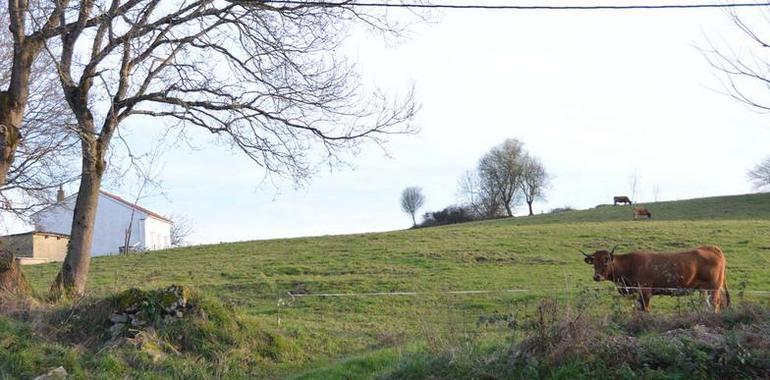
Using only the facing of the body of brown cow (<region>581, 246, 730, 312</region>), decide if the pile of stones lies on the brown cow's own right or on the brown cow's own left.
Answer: on the brown cow's own left

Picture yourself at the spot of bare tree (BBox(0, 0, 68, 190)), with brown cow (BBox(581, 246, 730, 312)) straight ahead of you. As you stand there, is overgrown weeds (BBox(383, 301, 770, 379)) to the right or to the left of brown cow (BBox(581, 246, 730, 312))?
right

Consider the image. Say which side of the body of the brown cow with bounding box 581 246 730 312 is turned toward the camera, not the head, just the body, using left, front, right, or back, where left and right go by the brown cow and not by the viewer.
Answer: left

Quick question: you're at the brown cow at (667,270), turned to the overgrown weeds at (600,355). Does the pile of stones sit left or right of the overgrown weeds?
right

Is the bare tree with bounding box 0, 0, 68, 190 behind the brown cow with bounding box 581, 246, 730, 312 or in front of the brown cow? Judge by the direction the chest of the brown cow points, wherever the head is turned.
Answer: in front

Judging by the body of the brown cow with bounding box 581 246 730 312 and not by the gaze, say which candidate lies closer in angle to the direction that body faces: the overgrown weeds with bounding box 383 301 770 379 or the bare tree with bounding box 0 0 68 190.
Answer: the bare tree

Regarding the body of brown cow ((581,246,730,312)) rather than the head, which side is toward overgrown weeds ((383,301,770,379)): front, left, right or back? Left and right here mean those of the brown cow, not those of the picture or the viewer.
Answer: left

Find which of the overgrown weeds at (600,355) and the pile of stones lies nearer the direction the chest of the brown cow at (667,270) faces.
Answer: the pile of stones
